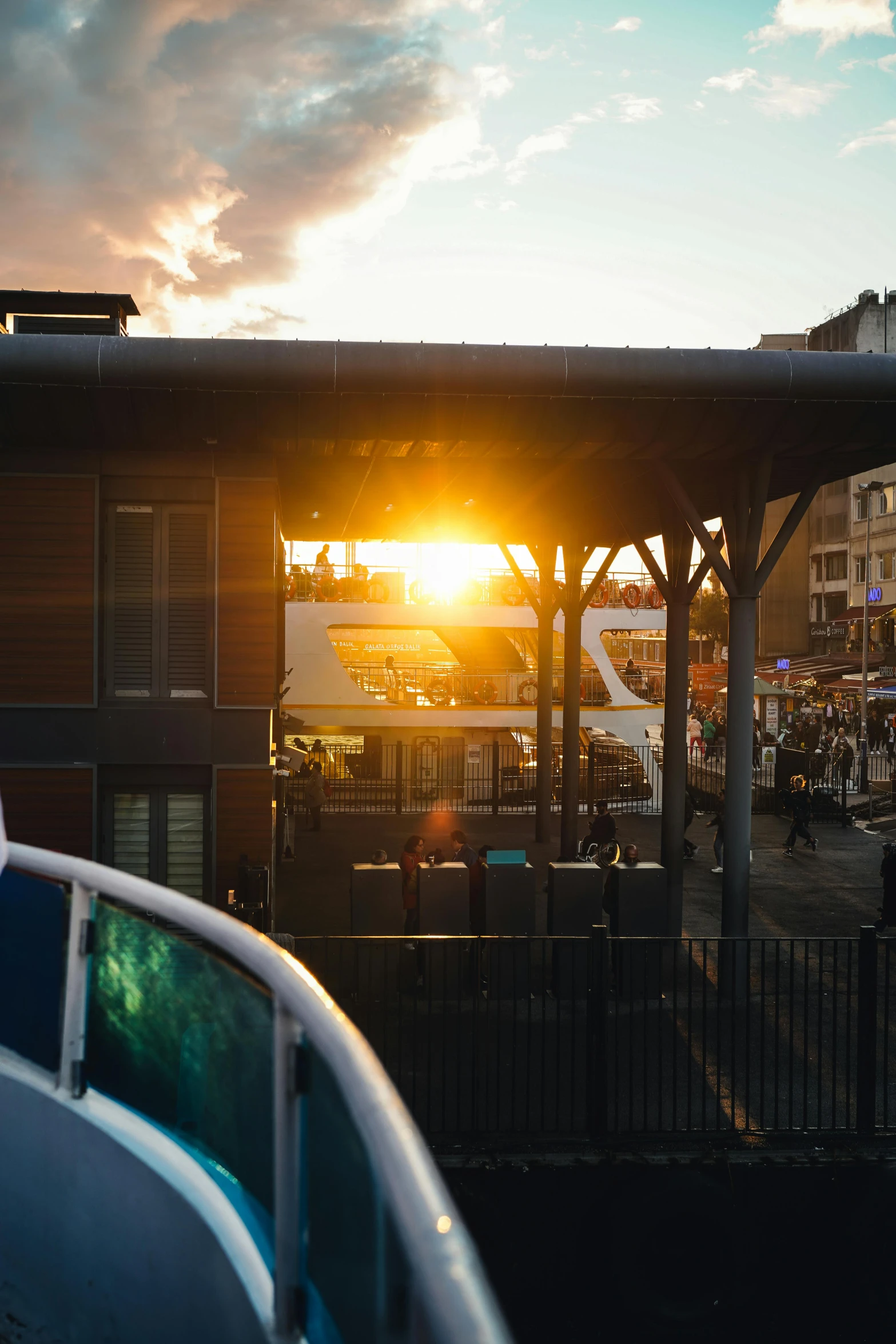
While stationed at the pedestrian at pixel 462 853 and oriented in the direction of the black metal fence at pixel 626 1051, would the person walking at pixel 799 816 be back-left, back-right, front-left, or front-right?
back-left

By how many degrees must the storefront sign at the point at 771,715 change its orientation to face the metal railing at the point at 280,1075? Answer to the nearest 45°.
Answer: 0° — it already faces it
